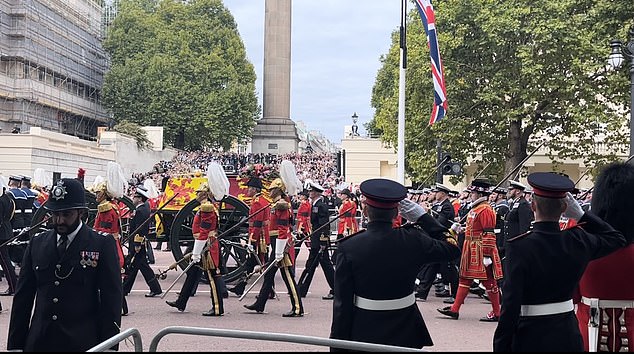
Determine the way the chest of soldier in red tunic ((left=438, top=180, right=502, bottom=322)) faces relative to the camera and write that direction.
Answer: to the viewer's left

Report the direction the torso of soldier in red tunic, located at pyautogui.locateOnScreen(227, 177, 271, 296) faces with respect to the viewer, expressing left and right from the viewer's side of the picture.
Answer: facing to the left of the viewer

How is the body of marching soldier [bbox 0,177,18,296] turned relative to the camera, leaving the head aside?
to the viewer's left

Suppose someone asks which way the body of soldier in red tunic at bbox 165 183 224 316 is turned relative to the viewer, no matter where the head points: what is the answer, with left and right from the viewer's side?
facing to the left of the viewer

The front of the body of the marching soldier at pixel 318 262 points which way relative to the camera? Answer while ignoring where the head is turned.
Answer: to the viewer's left

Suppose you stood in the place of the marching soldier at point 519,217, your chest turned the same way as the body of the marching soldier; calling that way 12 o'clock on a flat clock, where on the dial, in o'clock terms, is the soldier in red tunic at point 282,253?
The soldier in red tunic is roughly at 11 o'clock from the marching soldier.

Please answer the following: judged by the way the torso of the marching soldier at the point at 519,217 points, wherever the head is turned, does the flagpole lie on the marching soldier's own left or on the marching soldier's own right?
on the marching soldier's own right

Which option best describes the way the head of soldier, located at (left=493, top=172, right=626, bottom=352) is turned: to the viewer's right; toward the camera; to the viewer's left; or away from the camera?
away from the camera

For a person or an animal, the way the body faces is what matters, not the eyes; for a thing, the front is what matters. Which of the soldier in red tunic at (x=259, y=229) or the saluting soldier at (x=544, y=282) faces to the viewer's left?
the soldier in red tunic

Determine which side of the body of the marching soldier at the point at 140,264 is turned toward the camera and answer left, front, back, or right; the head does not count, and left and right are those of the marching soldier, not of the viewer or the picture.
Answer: left

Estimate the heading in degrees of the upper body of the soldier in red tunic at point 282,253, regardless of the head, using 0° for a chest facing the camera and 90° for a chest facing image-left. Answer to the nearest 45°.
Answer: approximately 90°
